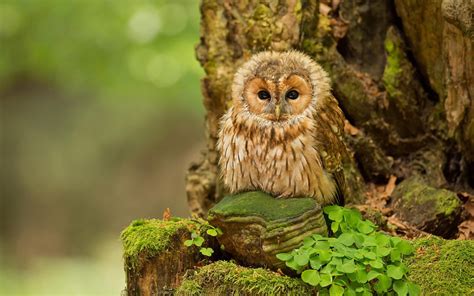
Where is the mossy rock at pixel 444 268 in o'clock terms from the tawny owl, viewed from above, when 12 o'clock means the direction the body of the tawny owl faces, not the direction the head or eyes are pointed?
The mossy rock is roughly at 10 o'clock from the tawny owl.

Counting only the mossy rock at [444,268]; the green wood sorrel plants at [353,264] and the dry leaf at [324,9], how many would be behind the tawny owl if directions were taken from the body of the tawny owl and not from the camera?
1

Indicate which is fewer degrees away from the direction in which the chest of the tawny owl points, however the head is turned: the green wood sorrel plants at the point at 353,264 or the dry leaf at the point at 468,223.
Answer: the green wood sorrel plants

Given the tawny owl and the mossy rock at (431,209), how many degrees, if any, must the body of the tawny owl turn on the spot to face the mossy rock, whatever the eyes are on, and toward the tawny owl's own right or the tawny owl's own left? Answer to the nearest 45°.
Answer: approximately 135° to the tawny owl's own left

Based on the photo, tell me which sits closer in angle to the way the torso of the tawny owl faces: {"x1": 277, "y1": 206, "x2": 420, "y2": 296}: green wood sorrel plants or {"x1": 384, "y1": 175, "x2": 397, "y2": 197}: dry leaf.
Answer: the green wood sorrel plants

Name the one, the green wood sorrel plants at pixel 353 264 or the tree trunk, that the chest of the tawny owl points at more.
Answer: the green wood sorrel plants

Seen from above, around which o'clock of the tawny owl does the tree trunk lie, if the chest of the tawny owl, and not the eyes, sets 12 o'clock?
The tree trunk is roughly at 7 o'clock from the tawny owl.

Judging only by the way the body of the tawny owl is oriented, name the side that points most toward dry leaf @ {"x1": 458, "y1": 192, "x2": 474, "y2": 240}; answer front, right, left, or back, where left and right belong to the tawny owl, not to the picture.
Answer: left

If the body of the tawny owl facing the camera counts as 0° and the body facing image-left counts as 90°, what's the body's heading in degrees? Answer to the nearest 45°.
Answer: approximately 0°
